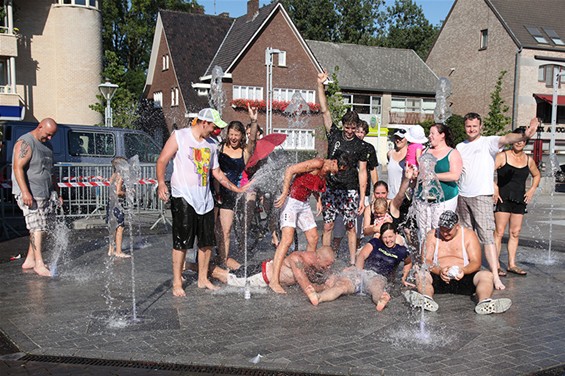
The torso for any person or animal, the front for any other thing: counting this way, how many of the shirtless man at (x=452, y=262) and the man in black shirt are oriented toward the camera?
2

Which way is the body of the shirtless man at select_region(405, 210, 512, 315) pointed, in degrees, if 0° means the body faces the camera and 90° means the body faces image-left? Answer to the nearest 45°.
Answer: approximately 0°

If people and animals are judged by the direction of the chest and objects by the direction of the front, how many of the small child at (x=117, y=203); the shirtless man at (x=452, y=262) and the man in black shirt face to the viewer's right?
1

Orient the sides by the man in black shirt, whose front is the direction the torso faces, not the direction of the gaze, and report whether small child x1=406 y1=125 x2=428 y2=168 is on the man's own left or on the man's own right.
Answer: on the man's own left

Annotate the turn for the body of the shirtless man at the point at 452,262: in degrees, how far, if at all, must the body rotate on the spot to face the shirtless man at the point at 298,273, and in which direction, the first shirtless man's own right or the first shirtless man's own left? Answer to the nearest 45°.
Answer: approximately 90° to the first shirtless man's own right

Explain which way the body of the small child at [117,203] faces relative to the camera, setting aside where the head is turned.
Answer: to the viewer's right

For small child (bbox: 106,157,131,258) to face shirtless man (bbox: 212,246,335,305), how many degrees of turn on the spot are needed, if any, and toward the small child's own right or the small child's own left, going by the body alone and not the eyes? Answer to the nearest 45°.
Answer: approximately 45° to the small child's own right

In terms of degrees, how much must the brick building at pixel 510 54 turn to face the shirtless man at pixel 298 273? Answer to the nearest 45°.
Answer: approximately 45° to its right

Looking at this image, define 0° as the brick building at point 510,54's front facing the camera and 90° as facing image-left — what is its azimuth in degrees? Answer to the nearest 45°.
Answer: approximately 315°

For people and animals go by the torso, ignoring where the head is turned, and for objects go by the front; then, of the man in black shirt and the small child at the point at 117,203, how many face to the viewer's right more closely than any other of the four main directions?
1

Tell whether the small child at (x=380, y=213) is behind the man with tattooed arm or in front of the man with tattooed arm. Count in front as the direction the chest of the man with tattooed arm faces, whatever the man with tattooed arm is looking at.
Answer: in front

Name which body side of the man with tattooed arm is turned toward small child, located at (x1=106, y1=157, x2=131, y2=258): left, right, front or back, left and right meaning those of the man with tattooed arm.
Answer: left
